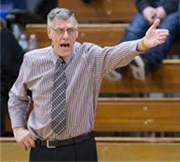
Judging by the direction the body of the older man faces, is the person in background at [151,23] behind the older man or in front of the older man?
behind

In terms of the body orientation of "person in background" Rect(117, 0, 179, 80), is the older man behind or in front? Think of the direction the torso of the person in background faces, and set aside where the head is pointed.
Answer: in front

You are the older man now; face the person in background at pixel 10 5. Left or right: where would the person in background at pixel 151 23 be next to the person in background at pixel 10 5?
right

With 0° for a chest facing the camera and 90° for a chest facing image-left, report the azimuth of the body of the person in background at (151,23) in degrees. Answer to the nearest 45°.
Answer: approximately 45°

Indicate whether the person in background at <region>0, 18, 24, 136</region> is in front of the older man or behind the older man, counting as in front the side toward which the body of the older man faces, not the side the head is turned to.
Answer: behind

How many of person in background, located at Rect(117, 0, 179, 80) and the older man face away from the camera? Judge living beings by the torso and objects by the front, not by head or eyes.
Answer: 0

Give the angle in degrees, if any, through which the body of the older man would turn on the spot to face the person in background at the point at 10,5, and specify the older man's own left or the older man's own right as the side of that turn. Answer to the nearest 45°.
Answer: approximately 180°

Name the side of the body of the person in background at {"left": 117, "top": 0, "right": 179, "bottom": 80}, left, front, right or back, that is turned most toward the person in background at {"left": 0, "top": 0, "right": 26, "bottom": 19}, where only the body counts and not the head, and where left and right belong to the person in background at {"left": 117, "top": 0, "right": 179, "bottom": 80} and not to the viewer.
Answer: right

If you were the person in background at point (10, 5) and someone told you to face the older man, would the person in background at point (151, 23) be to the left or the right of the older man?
left

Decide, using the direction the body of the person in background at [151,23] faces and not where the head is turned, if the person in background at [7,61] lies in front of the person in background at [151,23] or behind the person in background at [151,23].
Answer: in front

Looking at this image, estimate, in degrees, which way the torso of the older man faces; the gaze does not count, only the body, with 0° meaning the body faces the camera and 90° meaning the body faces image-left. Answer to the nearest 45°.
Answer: approximately 0°
